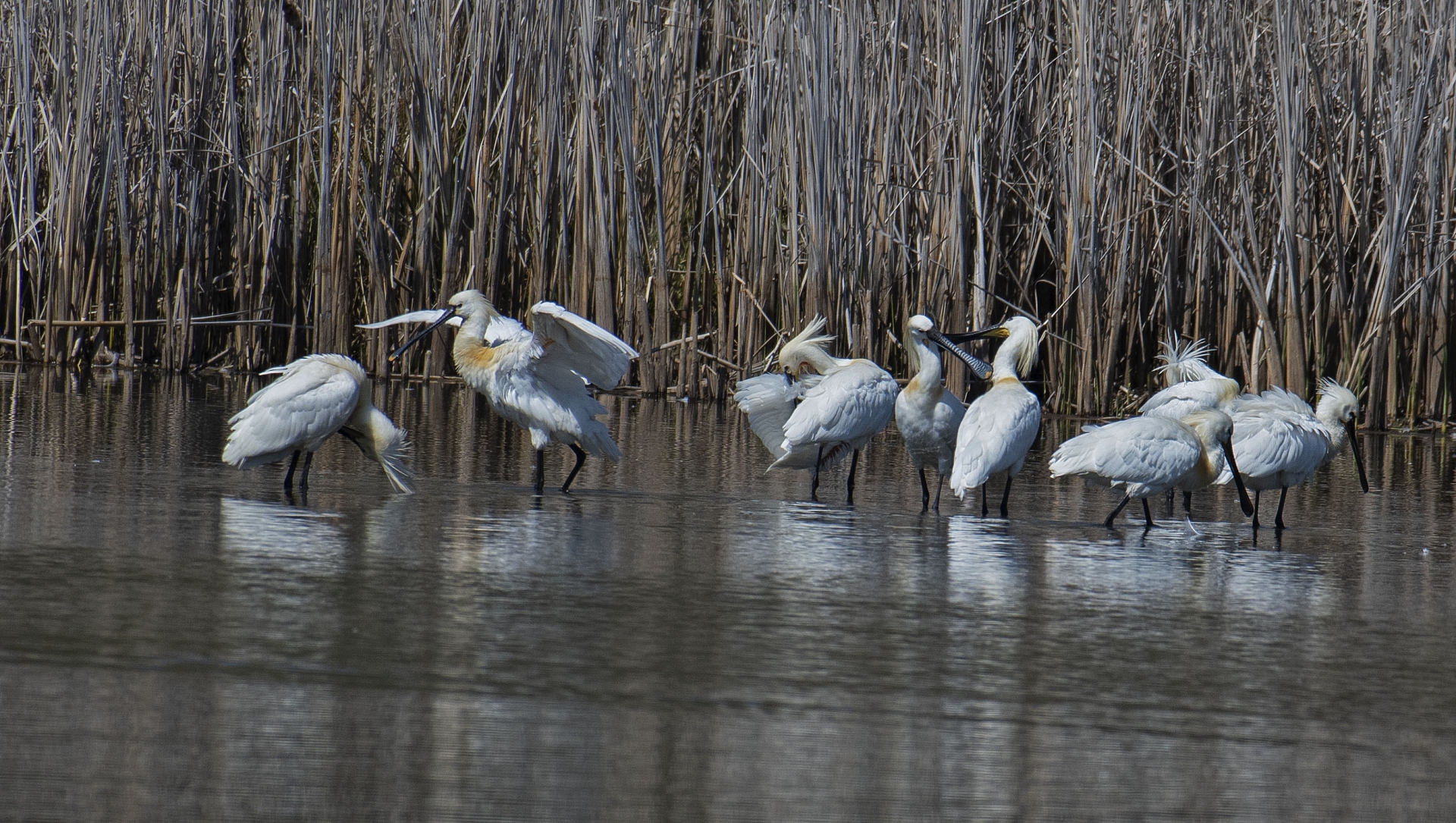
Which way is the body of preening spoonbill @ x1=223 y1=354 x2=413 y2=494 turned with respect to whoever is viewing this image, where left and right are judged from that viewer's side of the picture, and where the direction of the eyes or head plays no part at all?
facing to the right of the viewer

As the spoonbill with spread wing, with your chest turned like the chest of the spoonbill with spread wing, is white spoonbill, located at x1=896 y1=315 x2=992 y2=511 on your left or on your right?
on your left

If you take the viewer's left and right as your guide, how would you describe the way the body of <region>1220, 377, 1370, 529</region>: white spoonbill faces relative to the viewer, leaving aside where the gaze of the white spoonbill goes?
facing to the right of the viewer

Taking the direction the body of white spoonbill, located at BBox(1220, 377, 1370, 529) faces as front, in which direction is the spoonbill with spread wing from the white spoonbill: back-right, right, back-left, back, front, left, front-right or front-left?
back

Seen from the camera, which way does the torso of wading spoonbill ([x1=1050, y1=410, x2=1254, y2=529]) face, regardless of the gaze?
to the viewer's right

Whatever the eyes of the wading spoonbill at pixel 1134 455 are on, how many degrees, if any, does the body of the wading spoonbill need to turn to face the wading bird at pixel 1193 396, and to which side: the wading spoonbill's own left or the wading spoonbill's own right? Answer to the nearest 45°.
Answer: approximately 90° to the wading spoonbill's own left
